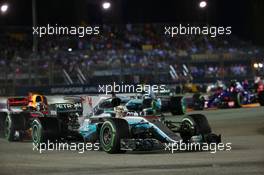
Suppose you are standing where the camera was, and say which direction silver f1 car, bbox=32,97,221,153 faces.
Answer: facing the viewer and to the right of the viewer
